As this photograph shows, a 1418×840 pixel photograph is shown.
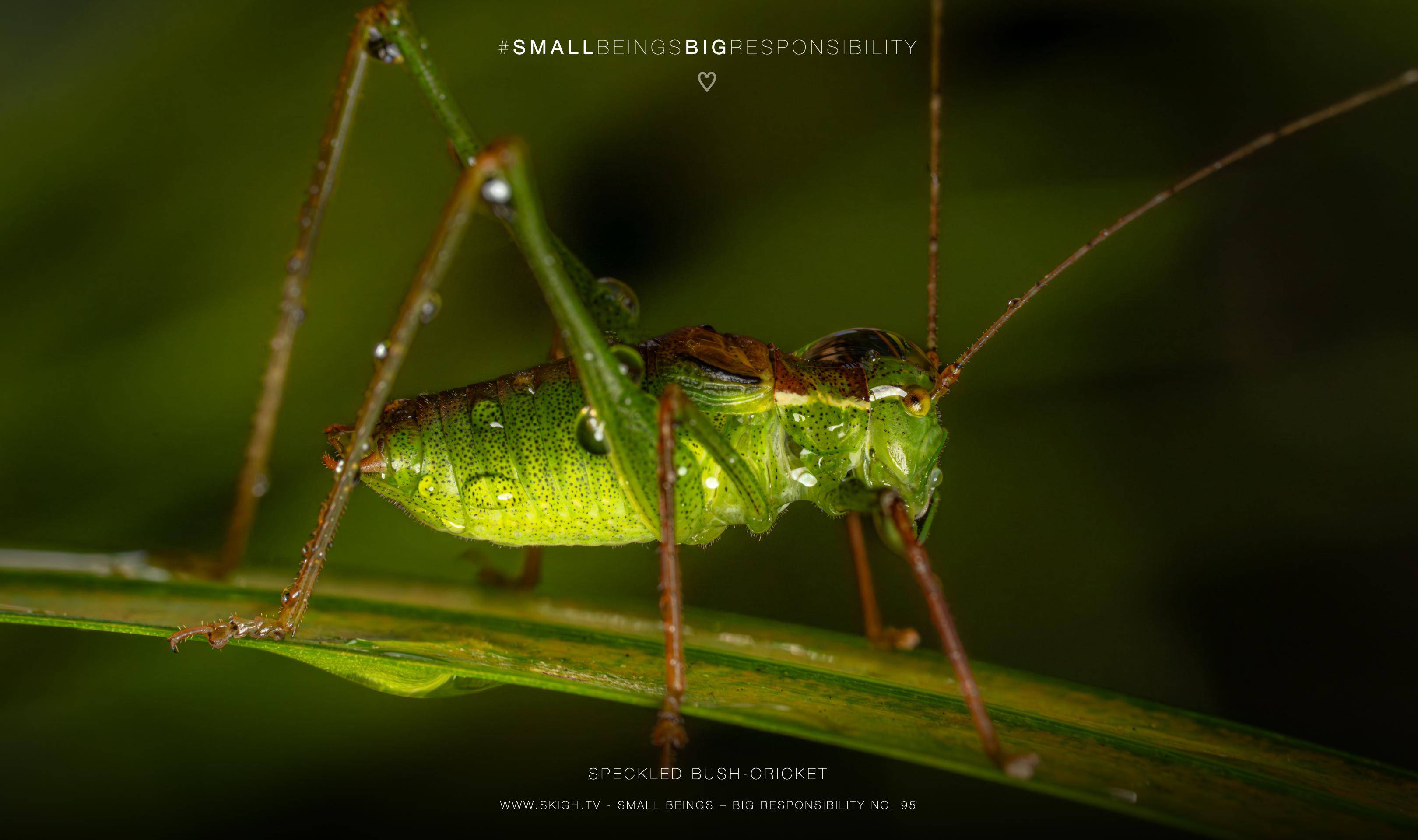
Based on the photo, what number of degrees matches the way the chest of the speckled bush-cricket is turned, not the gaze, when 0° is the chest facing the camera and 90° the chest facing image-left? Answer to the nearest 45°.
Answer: approximately 270°
